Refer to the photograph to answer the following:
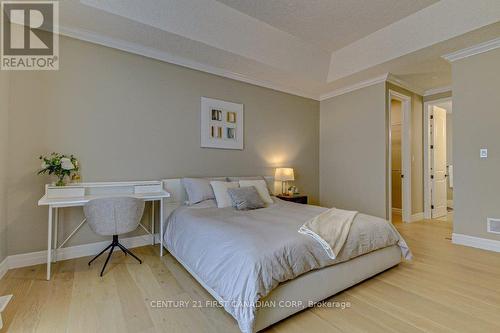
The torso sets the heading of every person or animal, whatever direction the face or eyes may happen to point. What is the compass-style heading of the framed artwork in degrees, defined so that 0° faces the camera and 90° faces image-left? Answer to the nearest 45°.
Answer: approximately 315°

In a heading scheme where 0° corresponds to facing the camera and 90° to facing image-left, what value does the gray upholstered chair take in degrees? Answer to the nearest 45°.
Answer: approximately 180°

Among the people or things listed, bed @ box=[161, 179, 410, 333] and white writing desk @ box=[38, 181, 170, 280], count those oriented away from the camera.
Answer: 0

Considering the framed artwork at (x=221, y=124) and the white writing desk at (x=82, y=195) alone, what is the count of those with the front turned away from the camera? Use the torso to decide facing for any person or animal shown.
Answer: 0

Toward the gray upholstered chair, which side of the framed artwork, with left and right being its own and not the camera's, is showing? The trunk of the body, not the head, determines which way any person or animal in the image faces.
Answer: right

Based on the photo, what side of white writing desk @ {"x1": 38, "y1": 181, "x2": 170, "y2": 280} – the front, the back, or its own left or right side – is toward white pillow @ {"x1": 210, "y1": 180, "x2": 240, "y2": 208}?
left

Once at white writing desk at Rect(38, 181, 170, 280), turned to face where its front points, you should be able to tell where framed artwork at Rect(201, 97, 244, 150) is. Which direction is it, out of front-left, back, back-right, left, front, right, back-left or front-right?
left

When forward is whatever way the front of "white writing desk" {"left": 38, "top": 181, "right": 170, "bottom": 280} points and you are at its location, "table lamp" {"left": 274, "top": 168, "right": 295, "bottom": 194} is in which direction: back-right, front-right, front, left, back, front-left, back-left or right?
left

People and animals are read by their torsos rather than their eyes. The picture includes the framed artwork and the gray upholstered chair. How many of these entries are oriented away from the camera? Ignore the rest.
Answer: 1

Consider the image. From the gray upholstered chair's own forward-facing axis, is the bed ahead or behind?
behind

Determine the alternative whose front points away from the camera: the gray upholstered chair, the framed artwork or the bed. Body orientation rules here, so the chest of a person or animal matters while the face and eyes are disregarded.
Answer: the gray upholstered chair

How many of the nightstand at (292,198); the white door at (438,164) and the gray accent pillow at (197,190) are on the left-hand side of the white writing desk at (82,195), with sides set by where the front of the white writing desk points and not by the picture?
3

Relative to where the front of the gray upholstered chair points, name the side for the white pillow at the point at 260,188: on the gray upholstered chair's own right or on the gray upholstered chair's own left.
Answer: on the gray upholstered chair's own right
